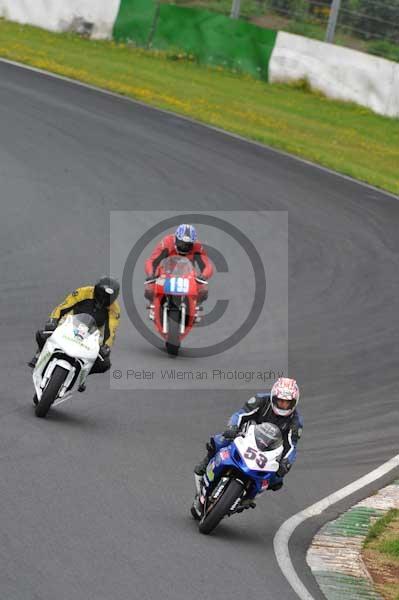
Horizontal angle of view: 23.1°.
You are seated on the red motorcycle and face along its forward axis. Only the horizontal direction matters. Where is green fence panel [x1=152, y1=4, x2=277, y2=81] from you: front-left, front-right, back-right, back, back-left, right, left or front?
back

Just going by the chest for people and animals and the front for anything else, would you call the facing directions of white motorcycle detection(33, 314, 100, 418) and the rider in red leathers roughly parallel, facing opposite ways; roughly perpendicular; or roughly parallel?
roughly parallel

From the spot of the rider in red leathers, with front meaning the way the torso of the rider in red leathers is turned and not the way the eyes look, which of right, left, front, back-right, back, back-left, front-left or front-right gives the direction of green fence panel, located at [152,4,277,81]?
back

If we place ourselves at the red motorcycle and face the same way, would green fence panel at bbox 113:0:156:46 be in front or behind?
behind

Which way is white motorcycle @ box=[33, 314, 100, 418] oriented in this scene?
toward the camera

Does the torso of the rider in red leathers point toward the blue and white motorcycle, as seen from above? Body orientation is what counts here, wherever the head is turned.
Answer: yes

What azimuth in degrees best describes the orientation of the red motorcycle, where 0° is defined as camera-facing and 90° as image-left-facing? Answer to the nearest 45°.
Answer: approximately 0°

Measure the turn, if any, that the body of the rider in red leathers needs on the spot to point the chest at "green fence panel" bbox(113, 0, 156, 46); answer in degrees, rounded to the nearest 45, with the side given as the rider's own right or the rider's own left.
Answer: approximately 180°

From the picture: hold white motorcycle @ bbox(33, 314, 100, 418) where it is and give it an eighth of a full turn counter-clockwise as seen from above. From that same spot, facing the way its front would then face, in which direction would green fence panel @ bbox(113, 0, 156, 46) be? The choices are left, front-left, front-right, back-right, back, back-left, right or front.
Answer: back-left

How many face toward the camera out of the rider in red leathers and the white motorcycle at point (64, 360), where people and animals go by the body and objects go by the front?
2

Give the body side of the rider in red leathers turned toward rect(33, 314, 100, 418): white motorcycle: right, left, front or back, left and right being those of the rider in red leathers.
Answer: front

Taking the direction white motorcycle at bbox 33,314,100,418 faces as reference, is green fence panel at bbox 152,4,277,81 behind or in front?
behind

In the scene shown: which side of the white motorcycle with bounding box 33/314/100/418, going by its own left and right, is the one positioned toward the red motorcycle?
back

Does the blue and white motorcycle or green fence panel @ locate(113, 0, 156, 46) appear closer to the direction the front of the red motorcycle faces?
the blue and white motorcycle

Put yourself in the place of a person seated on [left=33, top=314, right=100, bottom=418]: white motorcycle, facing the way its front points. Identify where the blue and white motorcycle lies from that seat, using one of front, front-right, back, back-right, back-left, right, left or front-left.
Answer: front-left

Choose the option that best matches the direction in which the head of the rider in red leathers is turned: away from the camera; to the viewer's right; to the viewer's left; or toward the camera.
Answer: toward the camera

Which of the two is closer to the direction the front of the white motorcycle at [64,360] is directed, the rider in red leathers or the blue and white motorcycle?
the blue and white motorcycle

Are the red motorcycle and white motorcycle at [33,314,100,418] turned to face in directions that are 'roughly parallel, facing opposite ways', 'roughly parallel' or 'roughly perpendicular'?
roughly parallel

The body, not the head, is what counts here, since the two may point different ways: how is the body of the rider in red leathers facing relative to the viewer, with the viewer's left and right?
facing the viewer
